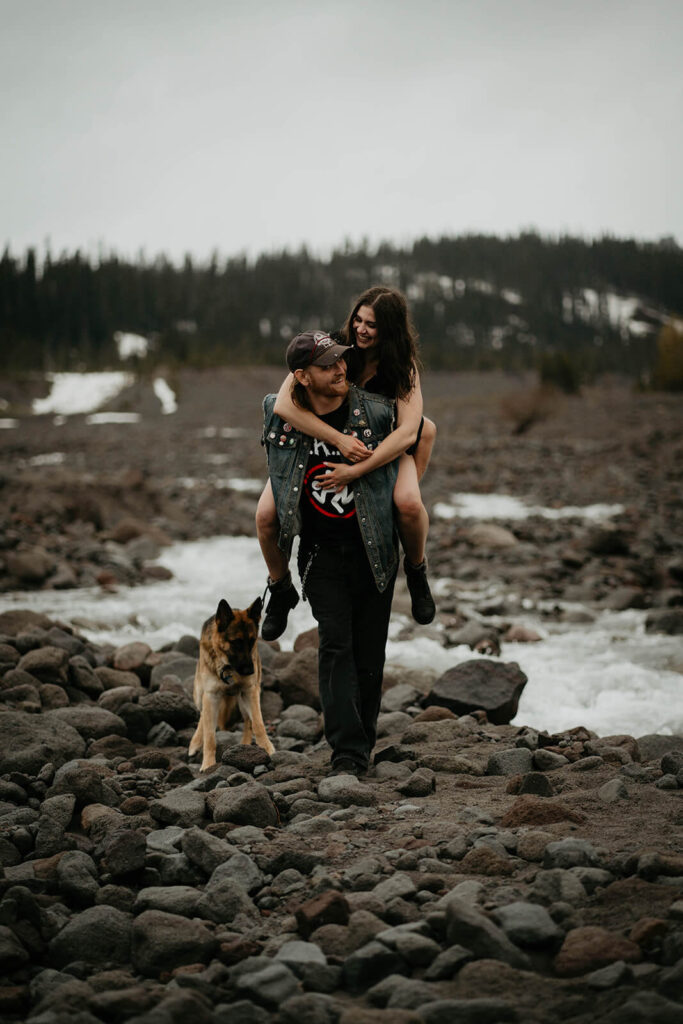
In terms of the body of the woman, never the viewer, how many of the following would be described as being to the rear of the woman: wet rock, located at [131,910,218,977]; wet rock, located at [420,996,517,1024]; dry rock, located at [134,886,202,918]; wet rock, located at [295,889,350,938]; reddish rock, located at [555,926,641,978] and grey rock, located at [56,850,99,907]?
0

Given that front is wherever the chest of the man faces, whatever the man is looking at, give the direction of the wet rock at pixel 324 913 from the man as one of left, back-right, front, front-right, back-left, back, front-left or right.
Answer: front

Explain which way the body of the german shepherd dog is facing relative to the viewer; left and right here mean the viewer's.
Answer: facing the viewer

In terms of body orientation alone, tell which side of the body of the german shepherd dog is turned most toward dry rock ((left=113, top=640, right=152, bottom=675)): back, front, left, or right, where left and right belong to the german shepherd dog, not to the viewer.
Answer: back

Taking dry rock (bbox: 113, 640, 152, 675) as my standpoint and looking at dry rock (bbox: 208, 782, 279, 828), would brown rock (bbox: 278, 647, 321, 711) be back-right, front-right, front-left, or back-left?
front-left

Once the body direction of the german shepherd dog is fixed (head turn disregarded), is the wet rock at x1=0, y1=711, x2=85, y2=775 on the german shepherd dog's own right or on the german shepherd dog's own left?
on the german shepherd dog's own right

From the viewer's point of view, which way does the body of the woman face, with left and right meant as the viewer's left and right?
facing the viewer and to the left of the viewer

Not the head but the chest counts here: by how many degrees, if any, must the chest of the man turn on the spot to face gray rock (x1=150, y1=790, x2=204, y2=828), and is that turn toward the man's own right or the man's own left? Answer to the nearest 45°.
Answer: approximately 45° to the man's own right

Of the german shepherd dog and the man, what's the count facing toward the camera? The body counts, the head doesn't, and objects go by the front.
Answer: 2

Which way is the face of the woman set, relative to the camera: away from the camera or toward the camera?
toward the camera

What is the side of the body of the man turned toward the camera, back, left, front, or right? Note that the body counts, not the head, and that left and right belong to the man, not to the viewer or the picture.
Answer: front

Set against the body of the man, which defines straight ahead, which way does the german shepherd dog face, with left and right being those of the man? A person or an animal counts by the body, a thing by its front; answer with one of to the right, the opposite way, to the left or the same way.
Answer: the same way

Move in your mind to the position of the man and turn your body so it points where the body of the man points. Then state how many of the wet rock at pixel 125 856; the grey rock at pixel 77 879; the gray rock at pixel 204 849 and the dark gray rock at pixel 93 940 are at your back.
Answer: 0
